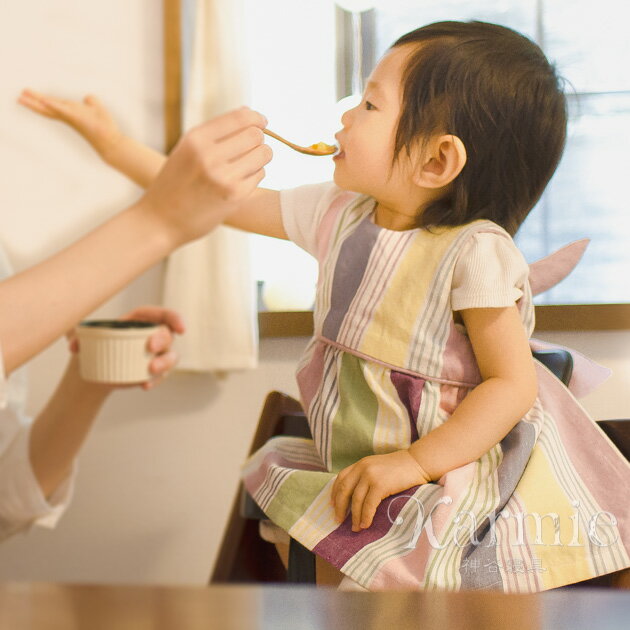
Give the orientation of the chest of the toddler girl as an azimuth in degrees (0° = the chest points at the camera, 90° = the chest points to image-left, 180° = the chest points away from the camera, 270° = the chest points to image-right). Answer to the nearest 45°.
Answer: approximately 45°

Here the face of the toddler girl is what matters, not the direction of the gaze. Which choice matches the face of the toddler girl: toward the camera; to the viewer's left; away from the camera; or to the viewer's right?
to the viewer's left
